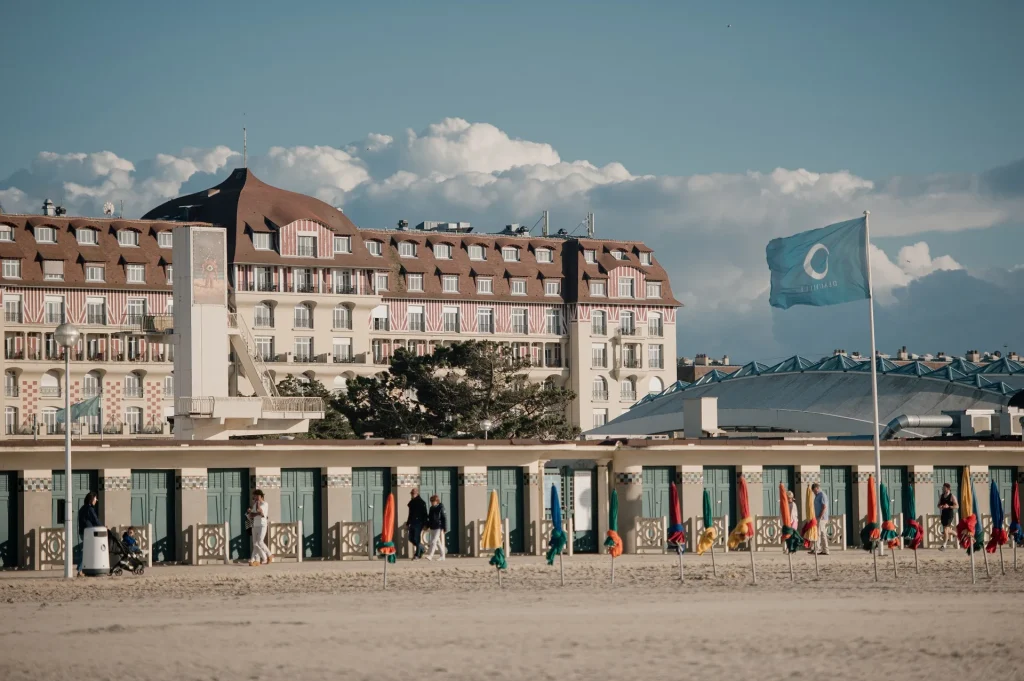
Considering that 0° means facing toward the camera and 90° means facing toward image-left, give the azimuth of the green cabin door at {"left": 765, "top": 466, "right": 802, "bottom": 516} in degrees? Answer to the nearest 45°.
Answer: approximately 0°

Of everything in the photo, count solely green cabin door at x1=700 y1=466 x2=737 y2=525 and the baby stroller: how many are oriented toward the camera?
1

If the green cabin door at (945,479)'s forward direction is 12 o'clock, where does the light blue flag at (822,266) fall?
The light blue flag is roughly at 1 o'clock from the green cabin door.

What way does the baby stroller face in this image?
to the viewer's right

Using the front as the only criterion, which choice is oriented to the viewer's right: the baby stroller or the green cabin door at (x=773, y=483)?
the baby stroller

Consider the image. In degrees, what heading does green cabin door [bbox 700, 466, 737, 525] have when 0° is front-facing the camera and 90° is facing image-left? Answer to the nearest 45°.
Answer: approximately 0°

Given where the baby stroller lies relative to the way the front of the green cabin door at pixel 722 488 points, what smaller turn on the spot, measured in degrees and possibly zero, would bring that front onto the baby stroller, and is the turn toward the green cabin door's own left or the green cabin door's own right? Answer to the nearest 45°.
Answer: approximately 45° to the green cabin door's own right
